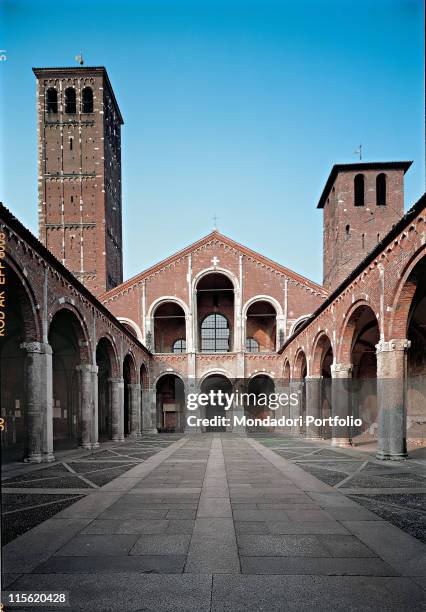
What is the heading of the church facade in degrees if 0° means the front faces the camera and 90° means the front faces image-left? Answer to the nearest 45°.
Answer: approximately 0°
